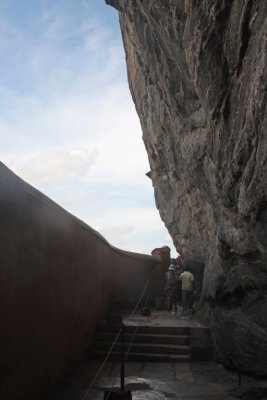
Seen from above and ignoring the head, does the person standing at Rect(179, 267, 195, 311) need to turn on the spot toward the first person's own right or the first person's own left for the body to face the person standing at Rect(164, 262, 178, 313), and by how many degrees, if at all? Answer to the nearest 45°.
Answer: approximately 45° to the first person's own left
